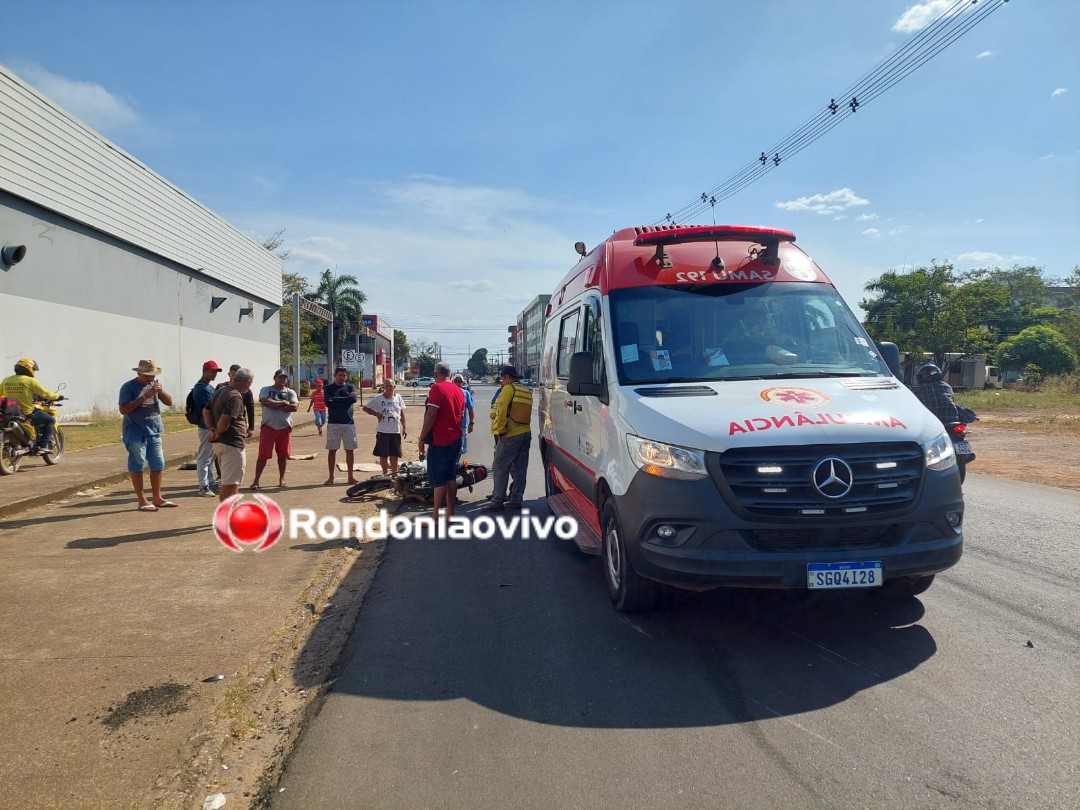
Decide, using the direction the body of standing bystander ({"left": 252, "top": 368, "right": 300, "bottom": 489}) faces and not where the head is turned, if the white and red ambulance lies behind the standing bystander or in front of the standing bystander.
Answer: in front

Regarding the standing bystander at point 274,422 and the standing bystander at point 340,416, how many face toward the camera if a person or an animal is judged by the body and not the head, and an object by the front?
2

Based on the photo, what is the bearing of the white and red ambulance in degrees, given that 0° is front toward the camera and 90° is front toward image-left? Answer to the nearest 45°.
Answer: approximately 315°

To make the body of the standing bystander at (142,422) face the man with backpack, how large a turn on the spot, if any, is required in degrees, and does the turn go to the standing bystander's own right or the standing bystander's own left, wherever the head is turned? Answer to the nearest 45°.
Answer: approximately 90° to the standing bystander's own left

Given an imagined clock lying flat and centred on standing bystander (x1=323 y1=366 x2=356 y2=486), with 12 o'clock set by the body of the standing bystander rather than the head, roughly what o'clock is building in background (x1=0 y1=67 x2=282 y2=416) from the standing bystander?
The building in background is roughly at 5 o'clock from the standing bystander.

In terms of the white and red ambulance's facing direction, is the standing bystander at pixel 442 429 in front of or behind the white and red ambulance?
behind

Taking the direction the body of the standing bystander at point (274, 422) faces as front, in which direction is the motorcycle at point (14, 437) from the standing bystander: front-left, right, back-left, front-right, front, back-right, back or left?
back-right
